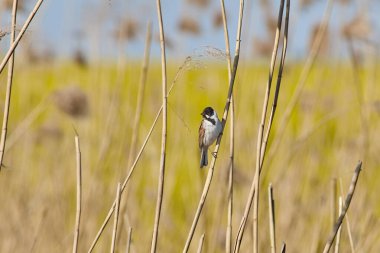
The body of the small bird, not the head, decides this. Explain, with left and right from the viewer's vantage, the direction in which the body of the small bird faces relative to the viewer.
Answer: facing the viewer and to the right of the viewer
